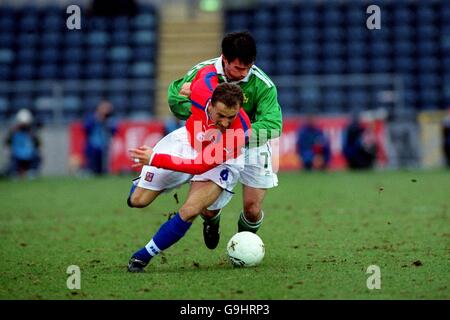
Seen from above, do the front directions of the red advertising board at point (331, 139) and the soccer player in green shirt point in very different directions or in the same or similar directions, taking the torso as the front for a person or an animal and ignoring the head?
same or similar directions

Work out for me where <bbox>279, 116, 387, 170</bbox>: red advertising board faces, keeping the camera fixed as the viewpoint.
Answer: facing the viewer

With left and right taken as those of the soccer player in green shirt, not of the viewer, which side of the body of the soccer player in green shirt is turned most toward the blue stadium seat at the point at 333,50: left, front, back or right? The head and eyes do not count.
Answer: back

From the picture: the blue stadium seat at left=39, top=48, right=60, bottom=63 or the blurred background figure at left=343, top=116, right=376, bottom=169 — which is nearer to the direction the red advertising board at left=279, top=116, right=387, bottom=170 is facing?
the blurred background figure

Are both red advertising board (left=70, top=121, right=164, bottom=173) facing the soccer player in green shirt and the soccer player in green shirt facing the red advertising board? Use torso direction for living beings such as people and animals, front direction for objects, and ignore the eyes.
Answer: no

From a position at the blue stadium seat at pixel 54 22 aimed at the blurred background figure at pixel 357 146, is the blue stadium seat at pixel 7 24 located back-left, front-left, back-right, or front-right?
back-right

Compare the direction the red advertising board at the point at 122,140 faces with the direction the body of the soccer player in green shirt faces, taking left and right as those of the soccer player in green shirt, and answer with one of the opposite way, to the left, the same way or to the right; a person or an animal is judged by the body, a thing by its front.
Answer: the same way

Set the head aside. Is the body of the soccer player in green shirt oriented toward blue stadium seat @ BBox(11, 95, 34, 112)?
no

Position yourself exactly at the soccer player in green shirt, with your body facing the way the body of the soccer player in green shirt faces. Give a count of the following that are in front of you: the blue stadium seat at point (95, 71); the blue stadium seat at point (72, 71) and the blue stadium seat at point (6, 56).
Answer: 0

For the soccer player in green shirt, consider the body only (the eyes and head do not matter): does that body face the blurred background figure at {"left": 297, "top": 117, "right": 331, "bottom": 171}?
no

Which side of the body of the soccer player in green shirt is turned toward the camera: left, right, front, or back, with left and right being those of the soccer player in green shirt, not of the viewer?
front

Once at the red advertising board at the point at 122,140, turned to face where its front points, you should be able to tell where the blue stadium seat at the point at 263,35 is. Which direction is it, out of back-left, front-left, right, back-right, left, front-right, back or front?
back-left

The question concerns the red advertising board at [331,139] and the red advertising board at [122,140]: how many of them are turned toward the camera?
2

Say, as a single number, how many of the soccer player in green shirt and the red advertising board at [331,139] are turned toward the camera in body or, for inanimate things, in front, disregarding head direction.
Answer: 2

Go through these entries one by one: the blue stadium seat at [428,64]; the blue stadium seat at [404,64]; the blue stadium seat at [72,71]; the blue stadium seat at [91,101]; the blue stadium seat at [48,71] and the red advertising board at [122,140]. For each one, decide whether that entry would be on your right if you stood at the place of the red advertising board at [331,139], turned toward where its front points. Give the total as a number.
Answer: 4

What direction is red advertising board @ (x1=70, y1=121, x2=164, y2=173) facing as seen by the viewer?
toward the camera

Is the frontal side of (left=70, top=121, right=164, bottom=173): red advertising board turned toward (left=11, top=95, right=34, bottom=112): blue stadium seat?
no

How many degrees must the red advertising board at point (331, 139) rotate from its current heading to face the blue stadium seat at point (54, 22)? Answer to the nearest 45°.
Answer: approximately 90° to its right

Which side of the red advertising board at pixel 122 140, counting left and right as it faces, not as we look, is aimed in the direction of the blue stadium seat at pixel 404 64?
left
